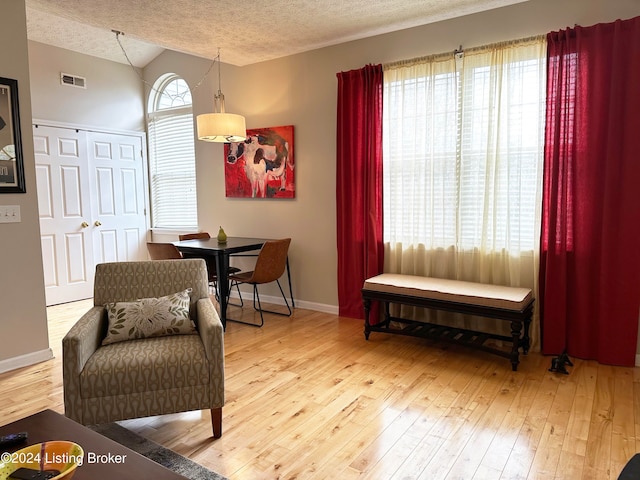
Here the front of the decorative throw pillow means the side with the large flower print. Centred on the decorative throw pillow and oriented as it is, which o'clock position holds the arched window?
The arched window is roughly at 6 o'clock from the decorative throw pillow.

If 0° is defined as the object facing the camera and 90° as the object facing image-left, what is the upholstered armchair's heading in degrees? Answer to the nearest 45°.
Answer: approximately 0°

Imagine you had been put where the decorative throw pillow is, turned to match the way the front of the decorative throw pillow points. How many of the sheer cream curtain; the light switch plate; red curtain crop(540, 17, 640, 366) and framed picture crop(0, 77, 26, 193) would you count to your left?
2

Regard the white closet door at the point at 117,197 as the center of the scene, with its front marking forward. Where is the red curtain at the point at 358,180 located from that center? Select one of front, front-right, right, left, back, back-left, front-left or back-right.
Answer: front-left

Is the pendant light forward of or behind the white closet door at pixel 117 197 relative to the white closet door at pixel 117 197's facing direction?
forward

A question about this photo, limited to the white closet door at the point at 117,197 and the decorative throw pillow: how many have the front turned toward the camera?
2

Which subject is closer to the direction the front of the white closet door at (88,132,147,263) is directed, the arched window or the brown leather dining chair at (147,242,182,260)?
the brown leather dining chair

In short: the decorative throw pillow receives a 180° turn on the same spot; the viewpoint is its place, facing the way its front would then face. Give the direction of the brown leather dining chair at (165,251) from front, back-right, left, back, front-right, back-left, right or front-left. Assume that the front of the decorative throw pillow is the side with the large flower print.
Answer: front

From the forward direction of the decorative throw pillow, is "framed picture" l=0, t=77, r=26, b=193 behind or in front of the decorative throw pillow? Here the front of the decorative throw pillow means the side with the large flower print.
behind
